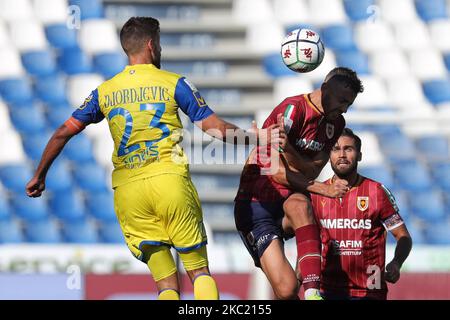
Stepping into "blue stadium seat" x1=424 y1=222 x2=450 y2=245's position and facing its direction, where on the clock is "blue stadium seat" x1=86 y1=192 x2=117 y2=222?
"blue stadium seat" x1=86 y1=192 x2=117 y2=222 is roughly at 3 o'clock from "blue stadium seat" x1=424 y1=222 x2=450 y2=245.

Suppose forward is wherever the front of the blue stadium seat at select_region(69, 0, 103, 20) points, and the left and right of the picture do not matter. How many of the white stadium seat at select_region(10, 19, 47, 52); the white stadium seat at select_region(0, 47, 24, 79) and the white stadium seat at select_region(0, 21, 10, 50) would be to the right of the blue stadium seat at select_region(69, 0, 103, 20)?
3

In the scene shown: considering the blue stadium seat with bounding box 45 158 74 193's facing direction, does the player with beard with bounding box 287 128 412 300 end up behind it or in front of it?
in front

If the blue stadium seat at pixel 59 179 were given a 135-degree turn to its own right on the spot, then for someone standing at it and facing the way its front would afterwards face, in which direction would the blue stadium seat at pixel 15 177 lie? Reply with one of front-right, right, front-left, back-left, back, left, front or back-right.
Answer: front-left

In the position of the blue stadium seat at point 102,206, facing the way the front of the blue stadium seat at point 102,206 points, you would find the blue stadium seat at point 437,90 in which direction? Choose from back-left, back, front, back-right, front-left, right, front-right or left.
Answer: left

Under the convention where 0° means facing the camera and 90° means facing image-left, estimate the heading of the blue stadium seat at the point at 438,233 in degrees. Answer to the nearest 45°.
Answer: approximately 0°

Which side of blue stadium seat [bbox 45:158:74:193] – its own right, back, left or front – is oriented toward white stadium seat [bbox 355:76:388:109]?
left
